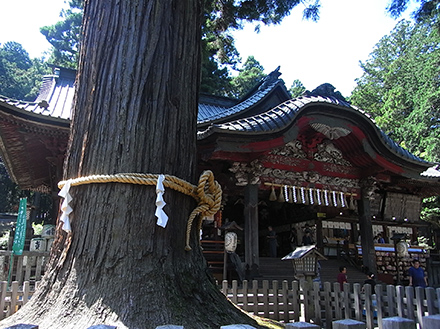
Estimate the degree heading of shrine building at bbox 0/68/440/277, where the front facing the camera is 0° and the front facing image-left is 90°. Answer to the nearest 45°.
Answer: approximately 315°

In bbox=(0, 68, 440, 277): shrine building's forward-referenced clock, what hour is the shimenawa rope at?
The shimenawa rope is roughly at 2 o'clock from the shrine building.

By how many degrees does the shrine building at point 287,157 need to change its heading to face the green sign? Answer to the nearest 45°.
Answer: approximately 90° to its right

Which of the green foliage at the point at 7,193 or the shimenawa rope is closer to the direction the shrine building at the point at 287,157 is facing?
the shimenawa rope

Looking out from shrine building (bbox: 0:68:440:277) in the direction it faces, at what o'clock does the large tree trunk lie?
The large tree trunk is roughly at 2 o'clock from the shrine building.

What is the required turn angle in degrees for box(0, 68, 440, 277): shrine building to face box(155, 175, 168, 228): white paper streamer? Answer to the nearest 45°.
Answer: approximately 45° to its right

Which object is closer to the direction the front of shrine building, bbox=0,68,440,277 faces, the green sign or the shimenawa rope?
the shimenawa rope

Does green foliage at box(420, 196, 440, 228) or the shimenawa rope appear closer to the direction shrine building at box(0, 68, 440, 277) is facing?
the shimenawa rope

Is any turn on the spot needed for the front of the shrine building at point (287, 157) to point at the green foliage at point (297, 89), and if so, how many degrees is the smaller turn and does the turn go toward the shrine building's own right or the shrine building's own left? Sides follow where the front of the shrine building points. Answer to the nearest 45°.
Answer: approximately 135° to the shrine building's own left

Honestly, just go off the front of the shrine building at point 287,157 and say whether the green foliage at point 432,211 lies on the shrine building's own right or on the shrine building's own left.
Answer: on the shrine building's own left

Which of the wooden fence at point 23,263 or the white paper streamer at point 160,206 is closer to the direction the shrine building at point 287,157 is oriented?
the white paper streamer

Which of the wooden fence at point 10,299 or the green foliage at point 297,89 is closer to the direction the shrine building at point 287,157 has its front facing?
the wooden fence
